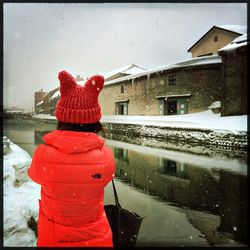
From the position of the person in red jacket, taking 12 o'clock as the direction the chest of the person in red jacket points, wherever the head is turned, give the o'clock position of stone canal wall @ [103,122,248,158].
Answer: The stone canal wall is roughly at 1 o'clock from the person in red jacket.

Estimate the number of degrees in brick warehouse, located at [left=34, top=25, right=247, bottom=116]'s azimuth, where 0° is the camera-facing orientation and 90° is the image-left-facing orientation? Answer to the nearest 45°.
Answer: approximately 45°

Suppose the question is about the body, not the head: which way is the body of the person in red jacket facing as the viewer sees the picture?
away from the camera

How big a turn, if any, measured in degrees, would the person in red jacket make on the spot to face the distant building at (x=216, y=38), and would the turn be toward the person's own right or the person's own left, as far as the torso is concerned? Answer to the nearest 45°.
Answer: approximately 45° to the person's own right

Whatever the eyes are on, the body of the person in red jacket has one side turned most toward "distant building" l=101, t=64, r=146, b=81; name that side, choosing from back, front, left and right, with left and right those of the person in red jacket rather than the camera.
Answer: front

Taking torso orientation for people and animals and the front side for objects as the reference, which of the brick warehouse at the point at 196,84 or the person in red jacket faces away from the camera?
the person in red jacket

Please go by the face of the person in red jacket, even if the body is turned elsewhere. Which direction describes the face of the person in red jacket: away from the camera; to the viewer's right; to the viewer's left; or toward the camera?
away from the camera

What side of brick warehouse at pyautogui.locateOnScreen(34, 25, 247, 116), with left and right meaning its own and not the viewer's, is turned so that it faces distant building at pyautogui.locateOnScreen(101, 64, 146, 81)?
right

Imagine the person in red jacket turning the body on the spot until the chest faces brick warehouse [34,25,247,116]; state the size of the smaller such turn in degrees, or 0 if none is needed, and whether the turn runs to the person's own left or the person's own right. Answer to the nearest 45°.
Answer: approximately 45° to the person's own right

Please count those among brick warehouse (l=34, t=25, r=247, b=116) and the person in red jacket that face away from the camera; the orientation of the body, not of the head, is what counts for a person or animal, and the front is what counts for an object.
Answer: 1
